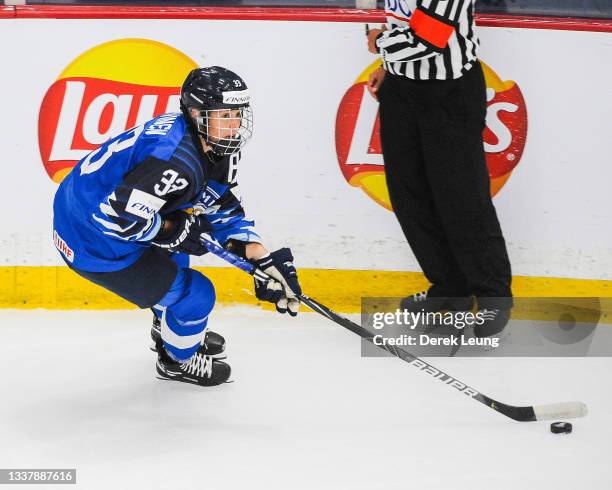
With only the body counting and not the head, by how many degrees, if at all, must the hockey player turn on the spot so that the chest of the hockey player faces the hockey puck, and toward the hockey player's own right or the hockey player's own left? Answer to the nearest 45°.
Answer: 0° — they already face it

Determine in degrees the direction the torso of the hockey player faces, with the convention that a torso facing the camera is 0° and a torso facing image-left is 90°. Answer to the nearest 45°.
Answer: approximately 270°

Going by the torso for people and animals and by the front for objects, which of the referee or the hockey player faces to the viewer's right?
the hockey player

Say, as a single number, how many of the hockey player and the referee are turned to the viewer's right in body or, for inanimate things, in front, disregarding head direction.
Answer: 1

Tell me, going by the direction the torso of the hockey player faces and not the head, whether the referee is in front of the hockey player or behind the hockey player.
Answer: in front

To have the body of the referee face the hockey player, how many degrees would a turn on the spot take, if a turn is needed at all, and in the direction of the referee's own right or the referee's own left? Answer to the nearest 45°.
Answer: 0° — they already face them

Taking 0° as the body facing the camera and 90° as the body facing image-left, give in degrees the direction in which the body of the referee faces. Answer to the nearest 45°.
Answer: approximately 45°
